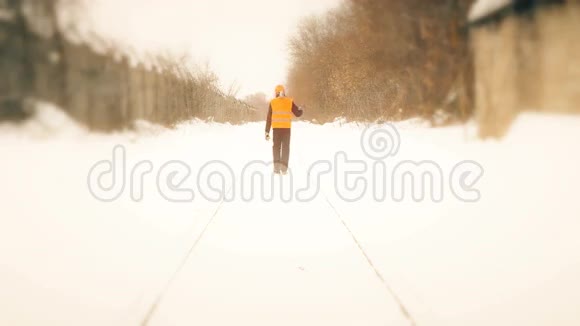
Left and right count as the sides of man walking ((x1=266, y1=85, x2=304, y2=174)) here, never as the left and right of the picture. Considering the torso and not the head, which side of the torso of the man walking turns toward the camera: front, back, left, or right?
back
